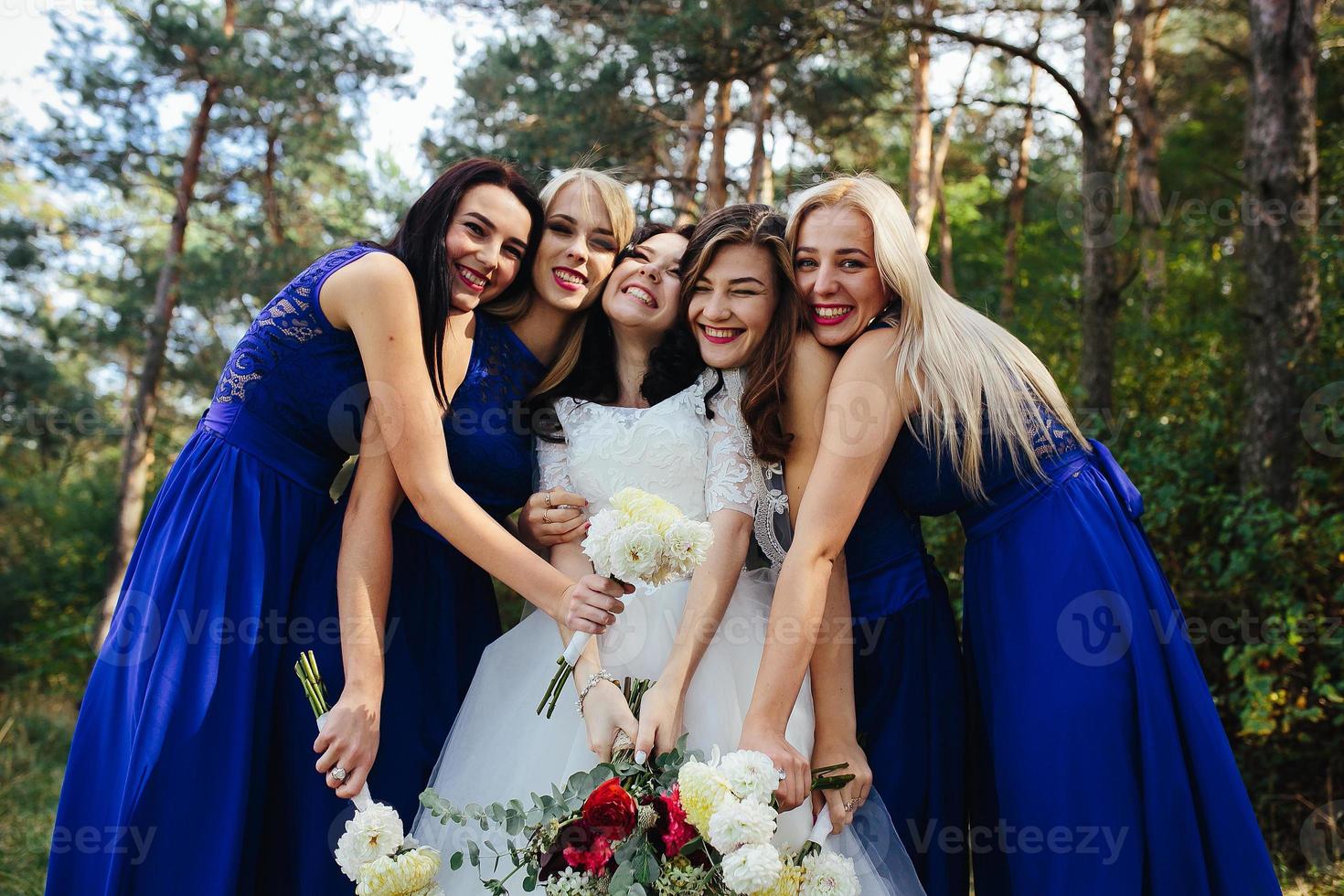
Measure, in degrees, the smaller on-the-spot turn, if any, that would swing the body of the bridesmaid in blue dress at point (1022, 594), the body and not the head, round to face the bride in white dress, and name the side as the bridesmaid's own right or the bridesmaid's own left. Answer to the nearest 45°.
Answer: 0° — they already face them

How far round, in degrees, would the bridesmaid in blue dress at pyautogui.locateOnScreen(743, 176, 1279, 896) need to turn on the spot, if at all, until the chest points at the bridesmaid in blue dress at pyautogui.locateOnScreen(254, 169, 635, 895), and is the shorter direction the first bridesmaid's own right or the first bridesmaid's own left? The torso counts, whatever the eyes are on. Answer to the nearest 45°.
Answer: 0° — they already face them

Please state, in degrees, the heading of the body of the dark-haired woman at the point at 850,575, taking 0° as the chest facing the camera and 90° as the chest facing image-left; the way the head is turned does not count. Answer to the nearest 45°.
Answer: approximately 45°

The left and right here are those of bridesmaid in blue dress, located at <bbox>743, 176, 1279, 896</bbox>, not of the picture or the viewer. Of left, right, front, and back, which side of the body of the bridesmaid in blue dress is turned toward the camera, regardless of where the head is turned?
left

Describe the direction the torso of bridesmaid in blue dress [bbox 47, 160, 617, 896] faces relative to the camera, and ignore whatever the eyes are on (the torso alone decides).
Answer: to the viewer's right

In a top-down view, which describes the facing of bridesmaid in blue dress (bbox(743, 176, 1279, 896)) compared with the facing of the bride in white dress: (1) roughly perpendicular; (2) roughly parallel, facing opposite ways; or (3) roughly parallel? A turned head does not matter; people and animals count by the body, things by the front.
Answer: roughly perpendicular

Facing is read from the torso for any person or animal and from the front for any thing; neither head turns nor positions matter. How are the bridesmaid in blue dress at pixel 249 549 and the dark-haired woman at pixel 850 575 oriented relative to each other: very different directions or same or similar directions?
very different directions

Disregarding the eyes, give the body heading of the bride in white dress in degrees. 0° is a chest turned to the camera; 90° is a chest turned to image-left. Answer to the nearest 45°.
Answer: approximately 0°

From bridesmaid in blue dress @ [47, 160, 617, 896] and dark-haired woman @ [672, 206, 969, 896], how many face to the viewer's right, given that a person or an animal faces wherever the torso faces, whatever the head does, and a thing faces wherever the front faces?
1

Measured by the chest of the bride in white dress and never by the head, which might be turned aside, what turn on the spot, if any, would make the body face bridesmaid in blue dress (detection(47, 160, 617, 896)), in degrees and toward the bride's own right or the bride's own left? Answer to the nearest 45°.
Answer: approximately 90° to the bride's own right
